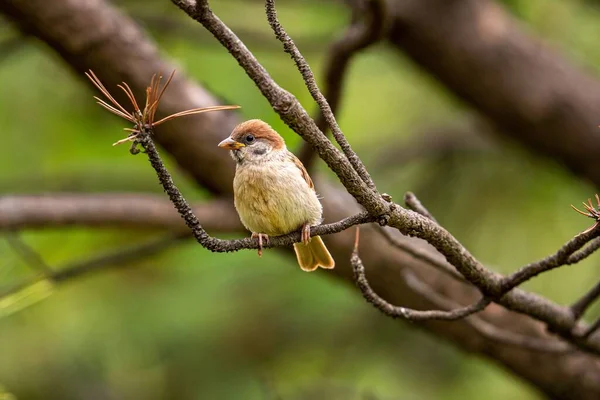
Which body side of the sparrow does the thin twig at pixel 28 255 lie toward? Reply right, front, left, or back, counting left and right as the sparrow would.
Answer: right

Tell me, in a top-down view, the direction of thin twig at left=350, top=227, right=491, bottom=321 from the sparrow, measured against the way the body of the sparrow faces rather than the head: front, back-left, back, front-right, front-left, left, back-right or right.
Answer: left

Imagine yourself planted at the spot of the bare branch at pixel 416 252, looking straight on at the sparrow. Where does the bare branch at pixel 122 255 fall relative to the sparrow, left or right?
right

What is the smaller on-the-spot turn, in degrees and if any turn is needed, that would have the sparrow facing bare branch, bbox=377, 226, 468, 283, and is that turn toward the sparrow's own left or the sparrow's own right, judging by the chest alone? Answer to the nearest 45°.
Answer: approximately 135° to the sparrow's own left

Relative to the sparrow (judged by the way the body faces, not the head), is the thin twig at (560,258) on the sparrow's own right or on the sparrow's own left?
on the sparrow's own left

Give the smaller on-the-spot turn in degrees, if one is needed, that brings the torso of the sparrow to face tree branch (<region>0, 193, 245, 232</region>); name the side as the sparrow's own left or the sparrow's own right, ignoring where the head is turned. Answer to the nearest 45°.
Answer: approximately 90° to the sparrow's own right

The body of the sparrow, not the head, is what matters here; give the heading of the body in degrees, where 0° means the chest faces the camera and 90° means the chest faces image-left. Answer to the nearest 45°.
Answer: approximately 45°

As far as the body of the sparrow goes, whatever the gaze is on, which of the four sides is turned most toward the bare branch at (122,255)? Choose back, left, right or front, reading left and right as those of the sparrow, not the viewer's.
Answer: right
